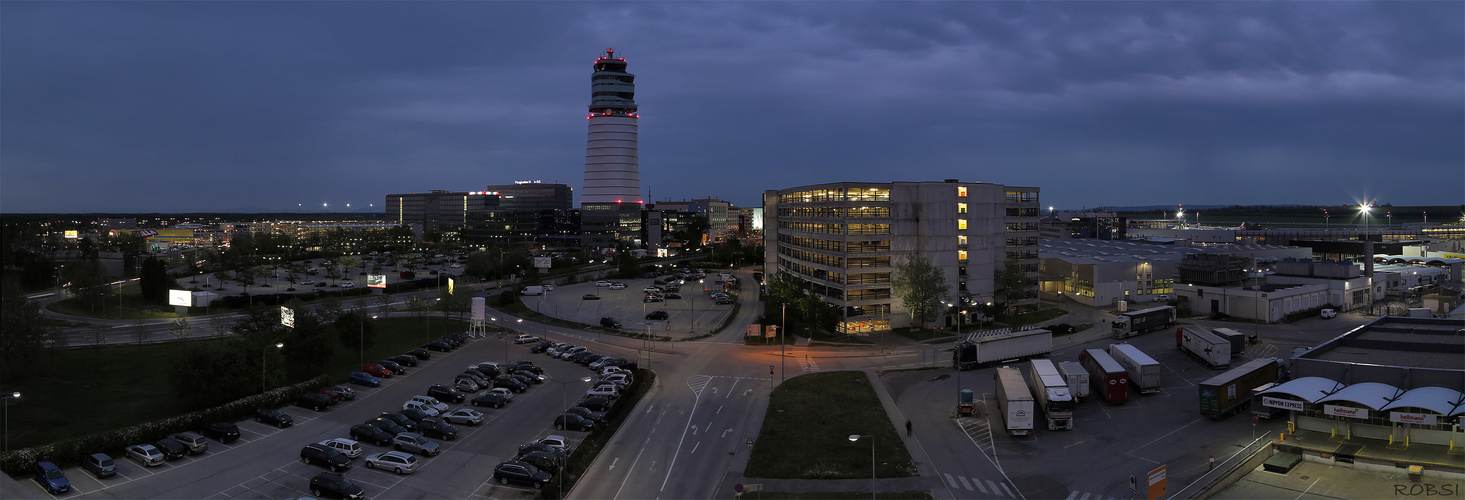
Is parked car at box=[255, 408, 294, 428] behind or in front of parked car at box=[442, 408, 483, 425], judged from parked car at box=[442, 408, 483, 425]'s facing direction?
in front

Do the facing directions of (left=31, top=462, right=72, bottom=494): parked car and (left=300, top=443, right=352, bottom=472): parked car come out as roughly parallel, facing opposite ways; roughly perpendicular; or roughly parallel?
roughly parallel

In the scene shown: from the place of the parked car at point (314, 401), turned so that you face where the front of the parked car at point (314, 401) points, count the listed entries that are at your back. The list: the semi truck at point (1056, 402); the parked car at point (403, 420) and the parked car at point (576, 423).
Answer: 3

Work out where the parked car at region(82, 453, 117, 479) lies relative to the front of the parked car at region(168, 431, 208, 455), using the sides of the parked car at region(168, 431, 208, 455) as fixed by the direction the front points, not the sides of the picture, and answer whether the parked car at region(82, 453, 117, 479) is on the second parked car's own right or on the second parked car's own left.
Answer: on the second parked car's own left

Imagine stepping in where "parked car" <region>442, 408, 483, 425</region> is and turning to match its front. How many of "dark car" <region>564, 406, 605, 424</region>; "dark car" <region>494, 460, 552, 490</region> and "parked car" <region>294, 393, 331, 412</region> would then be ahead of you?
1

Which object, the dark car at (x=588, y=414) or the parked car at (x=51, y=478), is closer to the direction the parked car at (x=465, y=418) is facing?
the parked car

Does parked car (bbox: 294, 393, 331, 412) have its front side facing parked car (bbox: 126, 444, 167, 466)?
no

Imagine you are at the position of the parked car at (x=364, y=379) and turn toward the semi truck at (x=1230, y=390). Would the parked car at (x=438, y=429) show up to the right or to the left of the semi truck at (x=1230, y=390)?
right

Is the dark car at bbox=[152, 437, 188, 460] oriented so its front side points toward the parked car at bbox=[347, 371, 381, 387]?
no

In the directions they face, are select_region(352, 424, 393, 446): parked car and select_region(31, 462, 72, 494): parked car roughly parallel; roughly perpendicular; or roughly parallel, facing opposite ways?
roughly parallel

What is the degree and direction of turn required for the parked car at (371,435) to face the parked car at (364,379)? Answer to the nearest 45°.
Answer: approximately 135° to its left

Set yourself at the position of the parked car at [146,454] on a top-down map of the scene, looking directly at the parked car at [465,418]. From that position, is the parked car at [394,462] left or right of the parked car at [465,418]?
right
